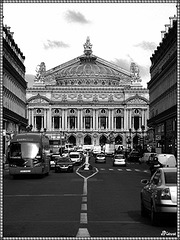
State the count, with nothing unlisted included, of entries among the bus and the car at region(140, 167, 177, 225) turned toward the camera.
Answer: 1

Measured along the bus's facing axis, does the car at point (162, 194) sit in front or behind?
in front

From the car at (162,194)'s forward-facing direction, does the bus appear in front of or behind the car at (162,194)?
in front

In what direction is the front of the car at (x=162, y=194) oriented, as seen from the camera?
facing away from the viewer and to the left of the viewer

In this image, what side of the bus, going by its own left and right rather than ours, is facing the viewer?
front
